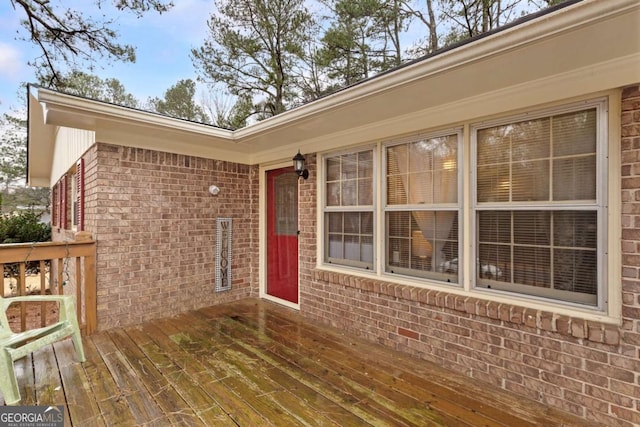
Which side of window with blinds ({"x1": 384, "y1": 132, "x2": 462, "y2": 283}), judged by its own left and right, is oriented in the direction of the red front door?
right

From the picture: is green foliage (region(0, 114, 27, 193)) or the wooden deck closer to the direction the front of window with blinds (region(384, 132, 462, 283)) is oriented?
the wooden deck

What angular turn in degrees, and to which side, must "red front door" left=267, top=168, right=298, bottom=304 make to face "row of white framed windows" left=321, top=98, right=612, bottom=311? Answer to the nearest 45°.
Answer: approximately 90° to its left

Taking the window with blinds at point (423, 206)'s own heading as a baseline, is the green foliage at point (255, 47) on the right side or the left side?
on its right

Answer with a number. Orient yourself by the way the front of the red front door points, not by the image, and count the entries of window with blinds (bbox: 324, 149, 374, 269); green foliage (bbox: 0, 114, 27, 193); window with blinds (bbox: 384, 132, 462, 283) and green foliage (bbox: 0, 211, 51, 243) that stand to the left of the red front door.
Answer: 2

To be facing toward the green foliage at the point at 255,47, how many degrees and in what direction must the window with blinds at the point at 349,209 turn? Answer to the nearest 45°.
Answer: approximately 90° to its right

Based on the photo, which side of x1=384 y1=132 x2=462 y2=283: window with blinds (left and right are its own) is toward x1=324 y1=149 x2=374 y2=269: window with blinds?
right

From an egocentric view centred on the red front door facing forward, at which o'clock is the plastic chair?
The plastic chair is roughly at 12 o'clock from the red front door.

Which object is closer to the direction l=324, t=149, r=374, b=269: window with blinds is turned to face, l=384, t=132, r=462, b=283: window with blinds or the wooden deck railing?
the wooden deck railing
